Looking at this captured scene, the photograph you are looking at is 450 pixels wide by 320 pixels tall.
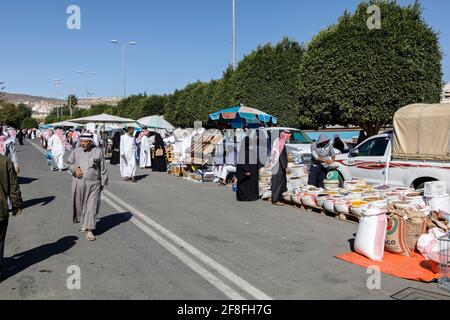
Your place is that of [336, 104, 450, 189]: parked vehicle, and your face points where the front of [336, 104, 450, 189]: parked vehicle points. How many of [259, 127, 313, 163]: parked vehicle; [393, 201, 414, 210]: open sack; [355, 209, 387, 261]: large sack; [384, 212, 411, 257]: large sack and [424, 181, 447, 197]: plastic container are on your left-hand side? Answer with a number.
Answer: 4

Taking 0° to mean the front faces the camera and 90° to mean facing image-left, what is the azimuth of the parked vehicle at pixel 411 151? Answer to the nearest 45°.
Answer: approximately 90°

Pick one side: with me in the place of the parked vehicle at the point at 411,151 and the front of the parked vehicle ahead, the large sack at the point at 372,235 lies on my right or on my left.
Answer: on my left

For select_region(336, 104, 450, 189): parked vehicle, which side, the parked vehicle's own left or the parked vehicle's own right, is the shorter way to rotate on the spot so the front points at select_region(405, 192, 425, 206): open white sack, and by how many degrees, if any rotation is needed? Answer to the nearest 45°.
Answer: approximately 90° to the parked vehicle's own left

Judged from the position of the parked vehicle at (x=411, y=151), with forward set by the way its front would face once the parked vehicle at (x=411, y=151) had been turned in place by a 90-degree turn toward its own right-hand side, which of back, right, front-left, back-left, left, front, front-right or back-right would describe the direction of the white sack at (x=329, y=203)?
back-left
